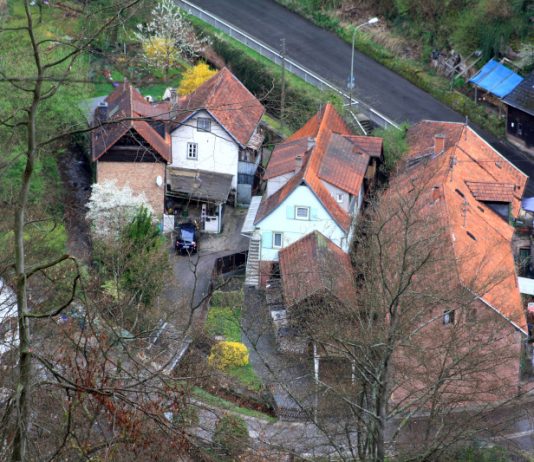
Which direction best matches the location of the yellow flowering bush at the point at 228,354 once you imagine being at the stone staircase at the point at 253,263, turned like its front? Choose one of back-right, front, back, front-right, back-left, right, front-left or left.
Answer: front

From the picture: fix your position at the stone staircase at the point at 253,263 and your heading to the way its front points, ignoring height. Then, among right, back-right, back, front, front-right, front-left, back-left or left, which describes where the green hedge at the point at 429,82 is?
back-left

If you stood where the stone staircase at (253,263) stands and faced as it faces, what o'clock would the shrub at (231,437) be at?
The shrub is roughly at 12 o'clock from the stone staircase.

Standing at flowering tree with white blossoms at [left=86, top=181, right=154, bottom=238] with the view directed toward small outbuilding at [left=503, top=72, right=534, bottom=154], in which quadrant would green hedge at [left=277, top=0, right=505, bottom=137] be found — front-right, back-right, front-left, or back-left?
front-left

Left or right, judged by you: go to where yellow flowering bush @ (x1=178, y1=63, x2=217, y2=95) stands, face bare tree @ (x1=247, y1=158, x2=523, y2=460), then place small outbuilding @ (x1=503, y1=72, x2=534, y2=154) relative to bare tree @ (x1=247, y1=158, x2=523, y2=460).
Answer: left

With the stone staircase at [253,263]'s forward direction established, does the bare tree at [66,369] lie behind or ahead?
ahead

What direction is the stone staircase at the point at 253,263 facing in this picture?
toward the camera

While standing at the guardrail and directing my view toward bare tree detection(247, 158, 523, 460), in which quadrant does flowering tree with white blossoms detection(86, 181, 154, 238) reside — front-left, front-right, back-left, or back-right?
front-right

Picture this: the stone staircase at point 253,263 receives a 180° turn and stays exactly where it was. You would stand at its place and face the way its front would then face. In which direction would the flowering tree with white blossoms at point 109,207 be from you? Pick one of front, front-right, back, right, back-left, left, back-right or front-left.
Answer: left
